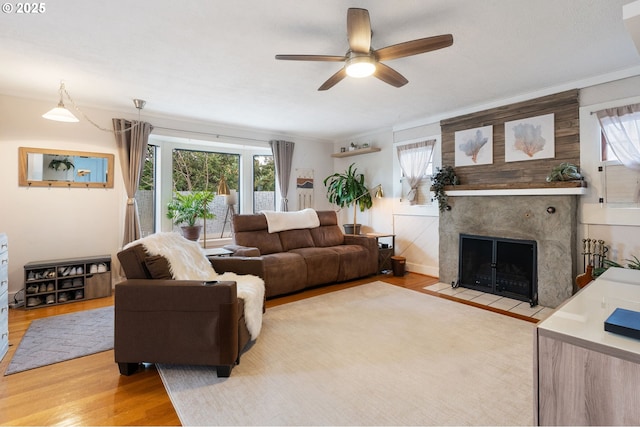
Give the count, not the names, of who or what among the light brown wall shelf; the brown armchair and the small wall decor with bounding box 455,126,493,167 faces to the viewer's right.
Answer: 1

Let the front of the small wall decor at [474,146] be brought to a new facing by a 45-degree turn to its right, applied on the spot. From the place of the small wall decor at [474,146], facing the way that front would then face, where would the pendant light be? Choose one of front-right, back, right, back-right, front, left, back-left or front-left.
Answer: front-left

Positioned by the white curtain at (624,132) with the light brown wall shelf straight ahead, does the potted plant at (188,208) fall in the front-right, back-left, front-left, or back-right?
front-left

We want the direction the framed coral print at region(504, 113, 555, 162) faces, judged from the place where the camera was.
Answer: facing the viewer and to the left of the viewer

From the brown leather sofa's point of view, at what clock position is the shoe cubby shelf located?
The shoe cubby shelf is roughly at 4 o'clock from the brown leather sofa.

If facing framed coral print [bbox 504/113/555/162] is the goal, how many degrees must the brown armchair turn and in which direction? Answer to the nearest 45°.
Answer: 0° — it already faces it

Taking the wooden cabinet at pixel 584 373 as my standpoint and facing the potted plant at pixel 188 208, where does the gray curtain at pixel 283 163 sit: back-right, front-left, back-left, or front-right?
front-right

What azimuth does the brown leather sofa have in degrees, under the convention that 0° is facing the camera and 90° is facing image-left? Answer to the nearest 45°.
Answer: approximately 315°

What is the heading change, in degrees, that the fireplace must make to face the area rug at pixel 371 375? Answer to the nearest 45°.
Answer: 0° — it already faces it

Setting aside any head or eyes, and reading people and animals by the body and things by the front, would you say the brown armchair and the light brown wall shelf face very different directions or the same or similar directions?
very different directions

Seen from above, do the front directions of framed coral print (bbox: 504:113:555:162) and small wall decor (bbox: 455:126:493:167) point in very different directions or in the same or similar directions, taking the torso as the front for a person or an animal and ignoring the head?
same or similar directions

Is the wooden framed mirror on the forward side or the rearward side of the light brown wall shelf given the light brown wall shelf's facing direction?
on the forward side

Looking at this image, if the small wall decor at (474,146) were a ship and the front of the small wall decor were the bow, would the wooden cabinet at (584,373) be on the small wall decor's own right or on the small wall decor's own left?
on the small wall decor's own left

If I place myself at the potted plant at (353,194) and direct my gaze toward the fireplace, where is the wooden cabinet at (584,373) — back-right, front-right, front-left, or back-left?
front-right

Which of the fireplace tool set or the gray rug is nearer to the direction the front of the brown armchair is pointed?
the fireplace tool set

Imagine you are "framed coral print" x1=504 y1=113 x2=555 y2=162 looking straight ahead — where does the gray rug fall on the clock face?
The gray rug is roughly at 12 o'clock from the framed coral print.

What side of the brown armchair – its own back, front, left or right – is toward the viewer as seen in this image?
right

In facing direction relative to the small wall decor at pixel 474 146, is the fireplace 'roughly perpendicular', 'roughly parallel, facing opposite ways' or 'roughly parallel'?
roughly parallel
